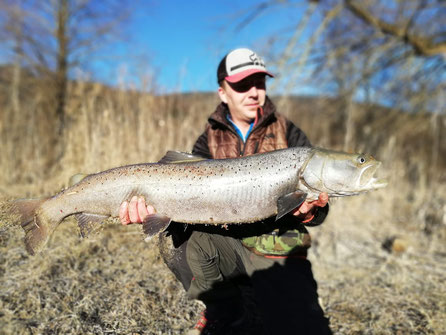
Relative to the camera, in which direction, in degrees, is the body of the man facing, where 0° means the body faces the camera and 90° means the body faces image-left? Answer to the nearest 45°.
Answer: approximately 0°

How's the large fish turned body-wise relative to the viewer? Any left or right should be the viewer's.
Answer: facing to the right of the viewer
